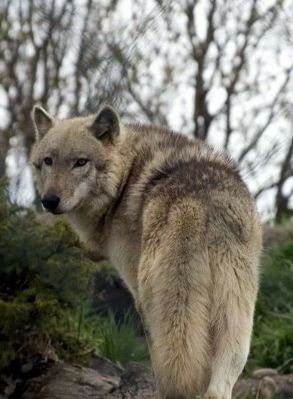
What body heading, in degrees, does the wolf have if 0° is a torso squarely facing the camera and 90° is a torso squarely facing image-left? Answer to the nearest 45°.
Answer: approximately 135°
